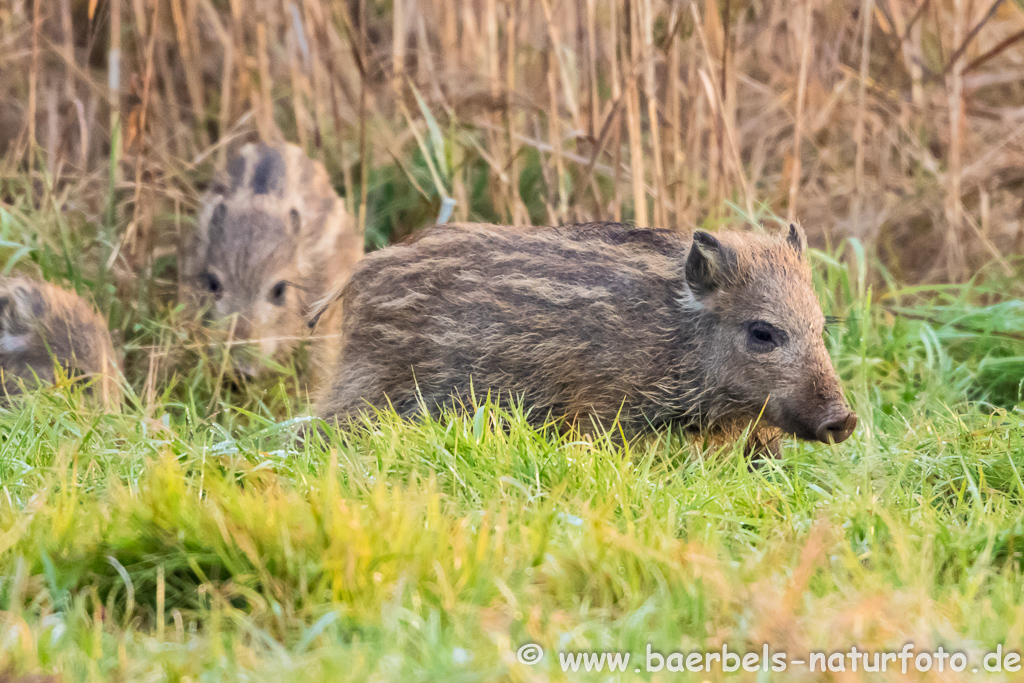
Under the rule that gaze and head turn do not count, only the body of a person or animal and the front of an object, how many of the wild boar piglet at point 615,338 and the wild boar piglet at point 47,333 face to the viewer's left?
1

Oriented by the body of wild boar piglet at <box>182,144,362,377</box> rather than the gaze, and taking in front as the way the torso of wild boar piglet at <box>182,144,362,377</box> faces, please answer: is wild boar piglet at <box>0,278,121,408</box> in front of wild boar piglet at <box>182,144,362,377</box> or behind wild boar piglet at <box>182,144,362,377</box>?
in front

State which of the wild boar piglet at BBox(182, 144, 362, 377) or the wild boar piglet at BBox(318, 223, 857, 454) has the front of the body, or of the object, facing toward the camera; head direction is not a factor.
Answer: the wild boar piglet at BBox(182, 144, 362, 377)

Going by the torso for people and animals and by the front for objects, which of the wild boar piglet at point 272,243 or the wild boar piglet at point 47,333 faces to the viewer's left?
the wild boar piglet at point 47,333

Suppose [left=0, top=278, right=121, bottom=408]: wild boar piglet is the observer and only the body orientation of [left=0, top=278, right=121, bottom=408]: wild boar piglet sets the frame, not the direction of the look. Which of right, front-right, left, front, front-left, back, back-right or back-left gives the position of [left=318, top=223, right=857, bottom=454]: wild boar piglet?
back-left

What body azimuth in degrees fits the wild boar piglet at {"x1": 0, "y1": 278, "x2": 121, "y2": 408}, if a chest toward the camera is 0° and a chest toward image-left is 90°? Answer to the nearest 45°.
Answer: approximately 90°

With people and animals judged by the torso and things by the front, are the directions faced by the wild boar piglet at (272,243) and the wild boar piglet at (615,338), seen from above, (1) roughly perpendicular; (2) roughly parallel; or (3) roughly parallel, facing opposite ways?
roughly perpendicular

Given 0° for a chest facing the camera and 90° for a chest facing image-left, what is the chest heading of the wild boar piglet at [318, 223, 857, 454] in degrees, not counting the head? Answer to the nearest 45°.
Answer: approximately 270°

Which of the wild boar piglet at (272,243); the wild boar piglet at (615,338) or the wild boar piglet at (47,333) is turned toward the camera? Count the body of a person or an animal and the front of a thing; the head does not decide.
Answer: the wild boar piglet at (272,243)

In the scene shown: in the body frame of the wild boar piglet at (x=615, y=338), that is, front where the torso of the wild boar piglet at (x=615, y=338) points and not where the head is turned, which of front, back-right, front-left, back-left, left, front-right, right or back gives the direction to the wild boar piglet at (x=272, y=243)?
back-left

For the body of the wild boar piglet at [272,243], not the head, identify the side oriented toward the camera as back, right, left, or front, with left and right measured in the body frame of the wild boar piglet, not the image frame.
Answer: front

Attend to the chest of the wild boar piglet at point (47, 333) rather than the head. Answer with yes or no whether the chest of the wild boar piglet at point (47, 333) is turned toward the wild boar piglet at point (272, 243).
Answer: no

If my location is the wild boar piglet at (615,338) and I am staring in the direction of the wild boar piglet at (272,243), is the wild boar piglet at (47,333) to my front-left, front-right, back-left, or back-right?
front-left

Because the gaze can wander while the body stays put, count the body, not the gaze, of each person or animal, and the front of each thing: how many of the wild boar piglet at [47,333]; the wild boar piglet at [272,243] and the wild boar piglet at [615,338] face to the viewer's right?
1
